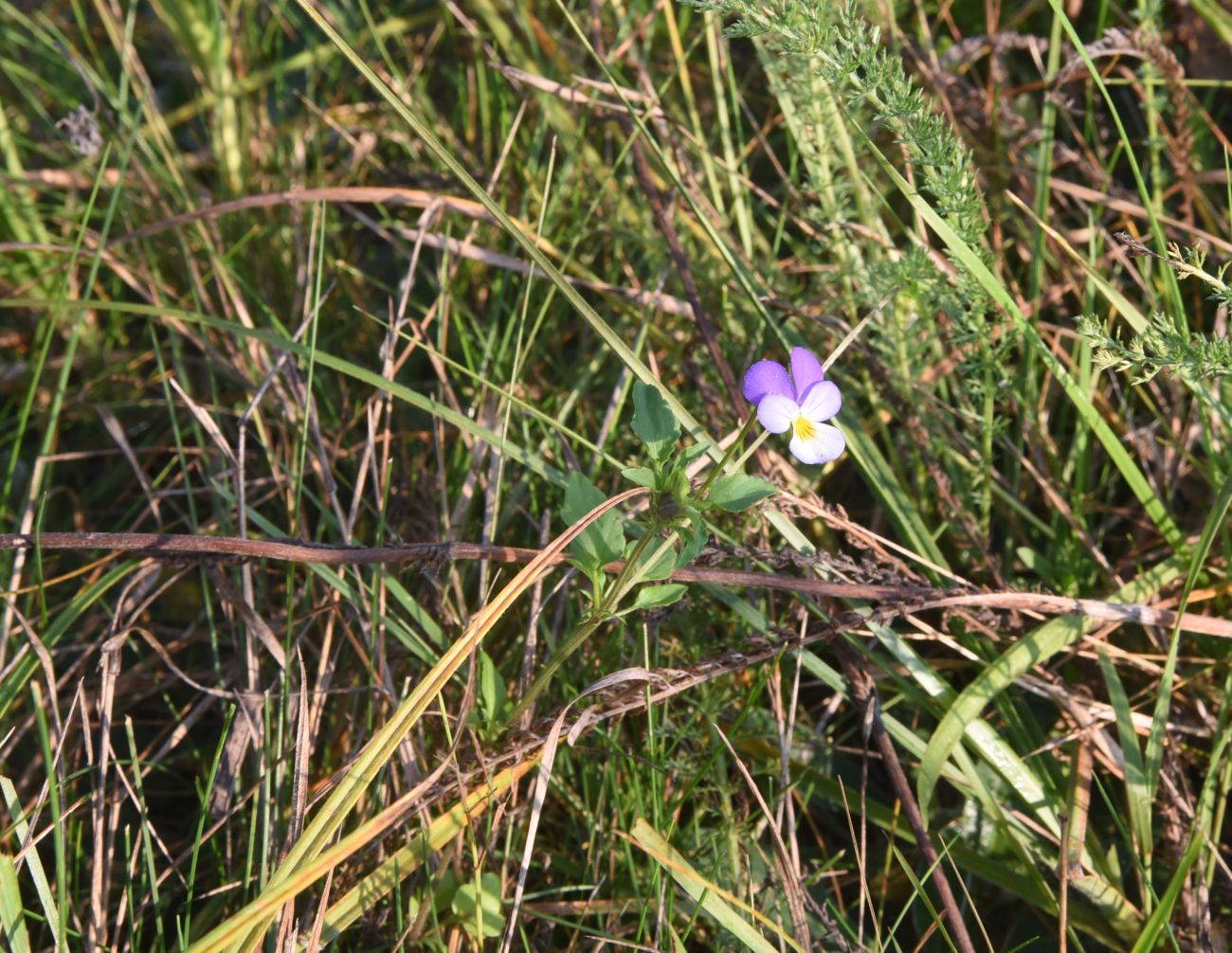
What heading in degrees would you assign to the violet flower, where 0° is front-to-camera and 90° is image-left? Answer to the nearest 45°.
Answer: approximately 0°
